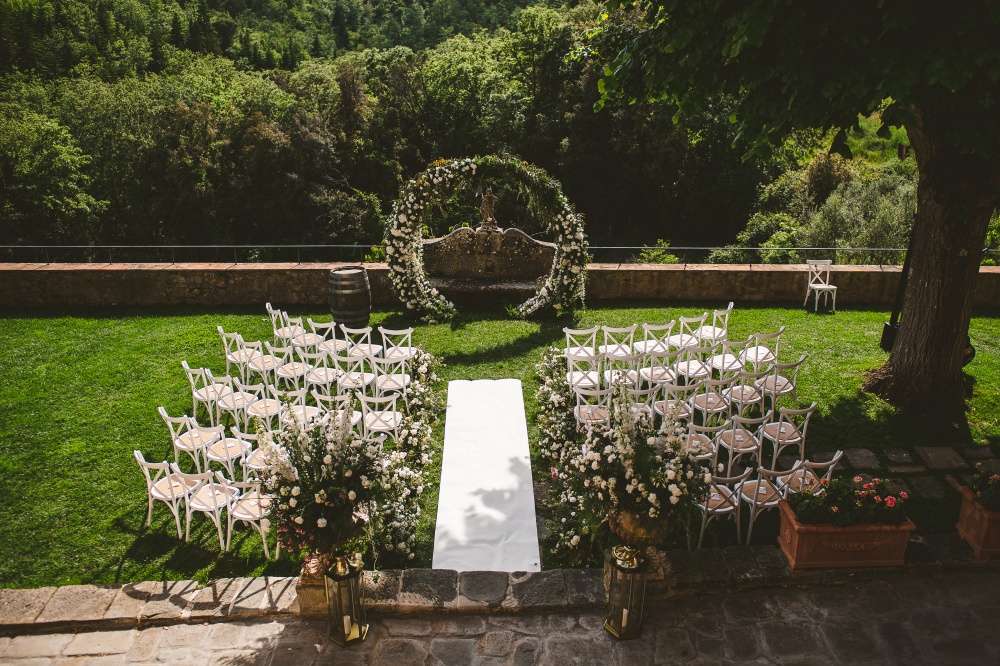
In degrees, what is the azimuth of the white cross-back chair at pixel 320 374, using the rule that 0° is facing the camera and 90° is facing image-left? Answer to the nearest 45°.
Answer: approximately 225°

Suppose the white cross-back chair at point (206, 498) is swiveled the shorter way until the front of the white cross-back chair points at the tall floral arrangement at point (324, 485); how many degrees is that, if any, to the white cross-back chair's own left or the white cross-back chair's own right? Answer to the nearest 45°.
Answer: approximately 90° to the white cross-back chair's own right

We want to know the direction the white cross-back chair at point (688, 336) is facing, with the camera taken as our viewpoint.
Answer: facing away from the viewer and to the left of the viewer

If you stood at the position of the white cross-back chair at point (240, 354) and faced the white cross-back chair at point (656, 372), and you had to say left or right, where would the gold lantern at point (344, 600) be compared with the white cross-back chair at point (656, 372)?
right

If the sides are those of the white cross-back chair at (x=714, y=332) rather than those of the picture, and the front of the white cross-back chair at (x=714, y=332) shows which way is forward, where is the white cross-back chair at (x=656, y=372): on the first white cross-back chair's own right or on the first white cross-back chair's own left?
on the first white cross-back chair's own left

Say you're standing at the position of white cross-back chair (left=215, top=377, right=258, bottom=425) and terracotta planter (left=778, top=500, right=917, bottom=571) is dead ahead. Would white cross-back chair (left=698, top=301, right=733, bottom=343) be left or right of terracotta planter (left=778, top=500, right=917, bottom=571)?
left

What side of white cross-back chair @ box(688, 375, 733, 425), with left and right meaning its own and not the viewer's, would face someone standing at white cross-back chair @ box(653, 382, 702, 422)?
left

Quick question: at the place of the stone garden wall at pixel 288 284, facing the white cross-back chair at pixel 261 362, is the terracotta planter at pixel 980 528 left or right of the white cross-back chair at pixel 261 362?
left

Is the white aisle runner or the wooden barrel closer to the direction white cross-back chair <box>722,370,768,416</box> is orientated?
the wooden barrel

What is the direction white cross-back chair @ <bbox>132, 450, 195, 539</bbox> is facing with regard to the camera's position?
facing away from the viewer and to the right of the viewer

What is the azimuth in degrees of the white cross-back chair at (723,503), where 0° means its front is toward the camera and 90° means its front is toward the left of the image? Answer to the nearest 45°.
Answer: approximately 135°

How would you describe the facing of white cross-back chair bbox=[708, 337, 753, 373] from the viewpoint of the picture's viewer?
facing away from the viewer and to the left of the viewer
